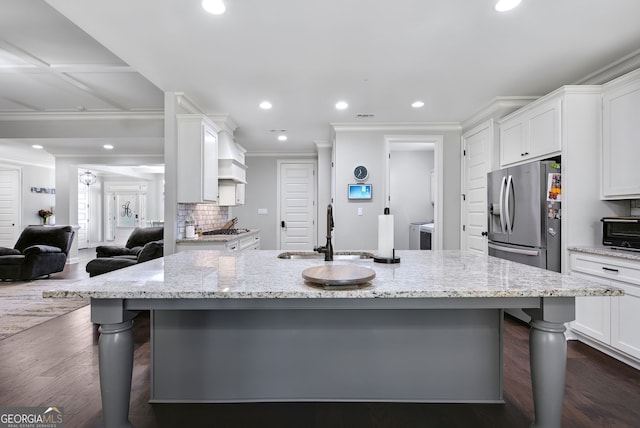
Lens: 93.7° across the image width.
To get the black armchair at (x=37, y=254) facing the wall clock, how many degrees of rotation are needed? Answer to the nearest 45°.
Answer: approximately 90° to its left

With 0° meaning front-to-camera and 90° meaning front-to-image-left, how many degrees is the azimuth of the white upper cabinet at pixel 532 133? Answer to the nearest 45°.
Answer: approximately 45°

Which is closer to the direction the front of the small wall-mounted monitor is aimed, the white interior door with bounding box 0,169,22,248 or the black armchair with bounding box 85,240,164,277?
the black armchair

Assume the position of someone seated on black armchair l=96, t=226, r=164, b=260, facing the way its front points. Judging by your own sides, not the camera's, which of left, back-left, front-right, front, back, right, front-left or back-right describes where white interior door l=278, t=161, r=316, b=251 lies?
back

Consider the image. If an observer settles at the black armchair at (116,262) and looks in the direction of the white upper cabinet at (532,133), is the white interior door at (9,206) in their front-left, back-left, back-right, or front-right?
back-left

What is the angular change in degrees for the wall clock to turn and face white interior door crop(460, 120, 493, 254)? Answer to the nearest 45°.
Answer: approximately 90° to its left

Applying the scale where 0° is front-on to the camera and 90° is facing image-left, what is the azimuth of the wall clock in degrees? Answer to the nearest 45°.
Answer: approximately 0°

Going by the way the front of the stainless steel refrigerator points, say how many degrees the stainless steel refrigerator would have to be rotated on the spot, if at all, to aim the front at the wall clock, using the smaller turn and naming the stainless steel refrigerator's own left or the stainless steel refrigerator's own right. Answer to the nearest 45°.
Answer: approximately 45° to the stainless steel refrigerator's own right
